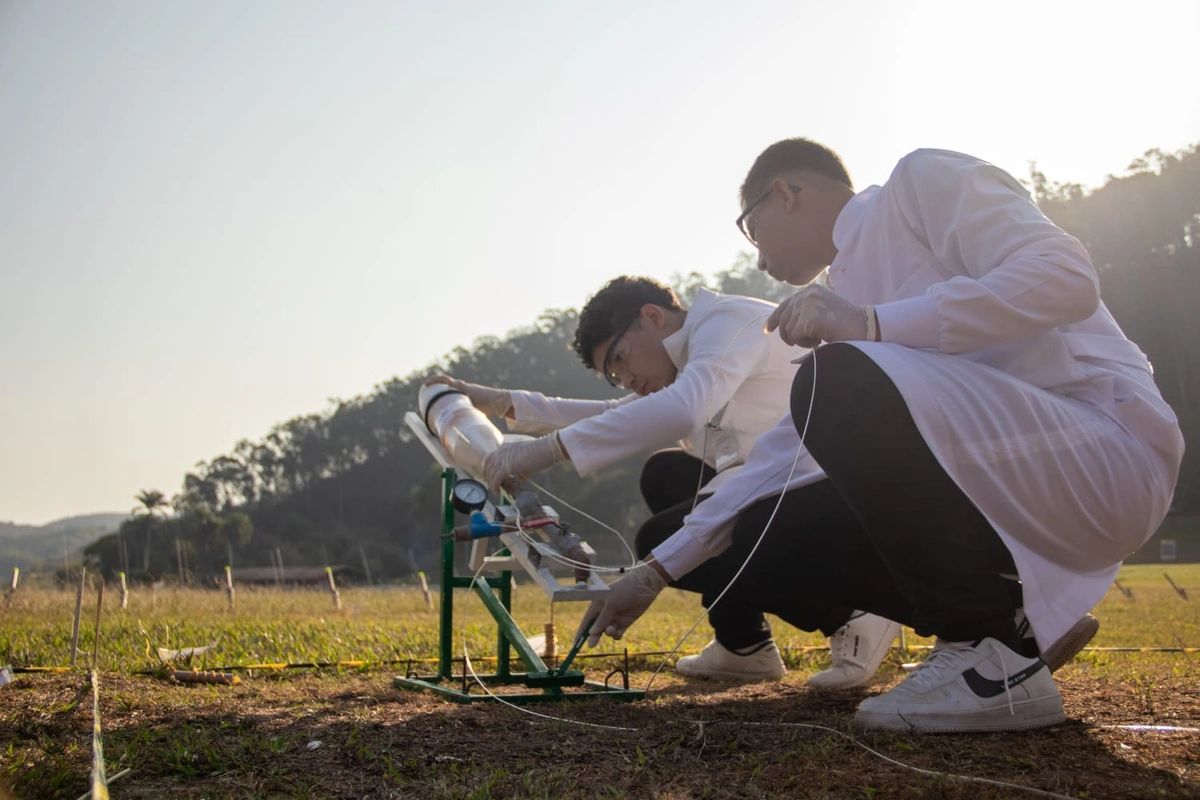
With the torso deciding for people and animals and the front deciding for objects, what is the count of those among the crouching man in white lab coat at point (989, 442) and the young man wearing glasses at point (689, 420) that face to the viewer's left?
2

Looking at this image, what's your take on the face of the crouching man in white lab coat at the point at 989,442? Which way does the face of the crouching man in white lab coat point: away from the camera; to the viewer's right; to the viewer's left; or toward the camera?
to the viewer's left

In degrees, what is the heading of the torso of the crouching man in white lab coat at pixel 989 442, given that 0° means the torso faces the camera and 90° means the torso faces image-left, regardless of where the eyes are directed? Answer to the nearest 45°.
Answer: approximately 90°

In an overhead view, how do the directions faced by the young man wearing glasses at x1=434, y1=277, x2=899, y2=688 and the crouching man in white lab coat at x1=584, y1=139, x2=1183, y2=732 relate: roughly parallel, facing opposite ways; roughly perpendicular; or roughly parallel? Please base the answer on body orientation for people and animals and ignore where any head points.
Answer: roughly parallel

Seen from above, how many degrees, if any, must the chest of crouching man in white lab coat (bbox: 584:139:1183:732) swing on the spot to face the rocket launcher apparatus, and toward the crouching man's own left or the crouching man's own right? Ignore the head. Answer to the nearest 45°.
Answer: approximately 45° to the crouching man's own right

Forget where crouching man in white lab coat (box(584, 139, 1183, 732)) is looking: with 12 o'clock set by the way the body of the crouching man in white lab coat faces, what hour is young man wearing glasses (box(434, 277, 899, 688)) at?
The young man wearing glasses is roughly at 2 o'clock from the crouching man in white lab coat.

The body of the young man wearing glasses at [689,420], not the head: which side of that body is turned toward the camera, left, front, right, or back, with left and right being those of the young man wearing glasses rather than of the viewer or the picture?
left

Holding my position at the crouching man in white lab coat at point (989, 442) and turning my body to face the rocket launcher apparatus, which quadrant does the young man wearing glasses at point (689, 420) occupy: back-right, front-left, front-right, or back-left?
front-right

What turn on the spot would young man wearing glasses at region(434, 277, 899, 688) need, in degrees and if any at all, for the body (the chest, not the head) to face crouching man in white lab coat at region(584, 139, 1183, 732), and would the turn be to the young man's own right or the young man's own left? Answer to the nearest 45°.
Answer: approximately 135° to the young man's own left
